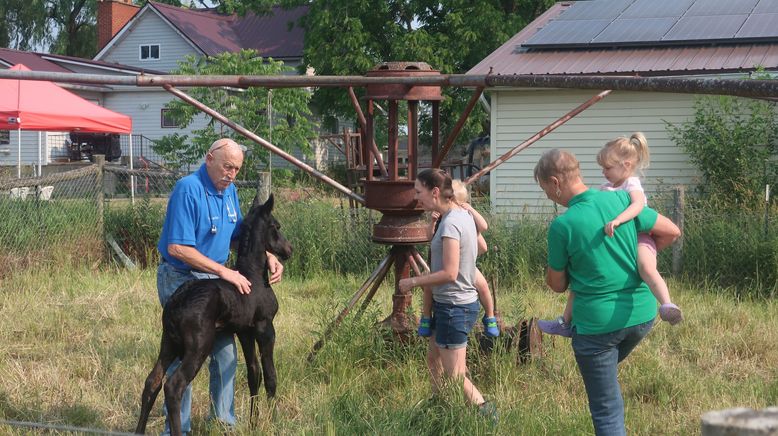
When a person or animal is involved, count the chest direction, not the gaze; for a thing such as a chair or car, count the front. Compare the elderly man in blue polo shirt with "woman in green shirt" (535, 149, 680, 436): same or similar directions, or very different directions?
very different directions

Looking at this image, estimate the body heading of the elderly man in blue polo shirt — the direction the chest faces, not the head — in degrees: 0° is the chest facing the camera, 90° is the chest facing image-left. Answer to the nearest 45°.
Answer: approximately 315°

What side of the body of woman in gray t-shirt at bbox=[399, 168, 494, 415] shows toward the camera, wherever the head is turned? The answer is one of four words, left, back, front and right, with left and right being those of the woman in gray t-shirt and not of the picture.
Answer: left

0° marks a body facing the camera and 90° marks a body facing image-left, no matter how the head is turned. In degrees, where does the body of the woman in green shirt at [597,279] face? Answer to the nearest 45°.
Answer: approximately 135°

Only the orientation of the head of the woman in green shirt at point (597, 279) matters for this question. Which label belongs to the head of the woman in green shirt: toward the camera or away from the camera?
away from the camera

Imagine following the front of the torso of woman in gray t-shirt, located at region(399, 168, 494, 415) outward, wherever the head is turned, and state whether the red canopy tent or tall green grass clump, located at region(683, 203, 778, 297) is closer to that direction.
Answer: the red canopy tent

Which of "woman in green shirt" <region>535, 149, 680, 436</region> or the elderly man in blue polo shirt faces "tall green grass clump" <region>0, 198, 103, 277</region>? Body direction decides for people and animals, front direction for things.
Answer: the woman in green shirt

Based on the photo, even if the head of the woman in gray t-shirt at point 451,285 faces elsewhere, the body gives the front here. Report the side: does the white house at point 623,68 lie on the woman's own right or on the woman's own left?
on the woman's own right

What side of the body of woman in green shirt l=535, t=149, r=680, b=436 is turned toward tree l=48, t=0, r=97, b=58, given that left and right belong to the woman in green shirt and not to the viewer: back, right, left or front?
front

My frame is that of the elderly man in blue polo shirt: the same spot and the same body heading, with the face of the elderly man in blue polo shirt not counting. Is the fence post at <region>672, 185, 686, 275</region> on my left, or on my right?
on my left

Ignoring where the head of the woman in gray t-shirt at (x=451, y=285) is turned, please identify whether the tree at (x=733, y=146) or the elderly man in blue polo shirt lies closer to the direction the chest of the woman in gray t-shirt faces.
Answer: the elderly man in blue polo shirt

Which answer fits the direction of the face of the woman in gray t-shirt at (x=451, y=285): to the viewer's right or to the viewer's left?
to the viewer's left

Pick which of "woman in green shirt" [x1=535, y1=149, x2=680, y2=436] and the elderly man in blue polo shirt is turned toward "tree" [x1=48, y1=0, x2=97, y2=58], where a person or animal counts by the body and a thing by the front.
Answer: the woman in green shirt

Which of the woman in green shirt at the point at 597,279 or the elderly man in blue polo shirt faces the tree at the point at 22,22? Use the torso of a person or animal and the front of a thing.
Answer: the woman in green shirt

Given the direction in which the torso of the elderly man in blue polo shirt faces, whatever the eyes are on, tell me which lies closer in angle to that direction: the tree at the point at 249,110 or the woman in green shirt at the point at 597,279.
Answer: the woman in green shirt

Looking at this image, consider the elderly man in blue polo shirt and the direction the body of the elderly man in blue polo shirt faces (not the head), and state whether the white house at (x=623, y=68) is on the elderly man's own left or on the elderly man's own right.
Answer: on the elderly man's own left

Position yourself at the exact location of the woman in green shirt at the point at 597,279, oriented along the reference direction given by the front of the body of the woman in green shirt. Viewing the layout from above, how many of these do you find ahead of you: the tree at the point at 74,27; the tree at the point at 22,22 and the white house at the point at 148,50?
3
